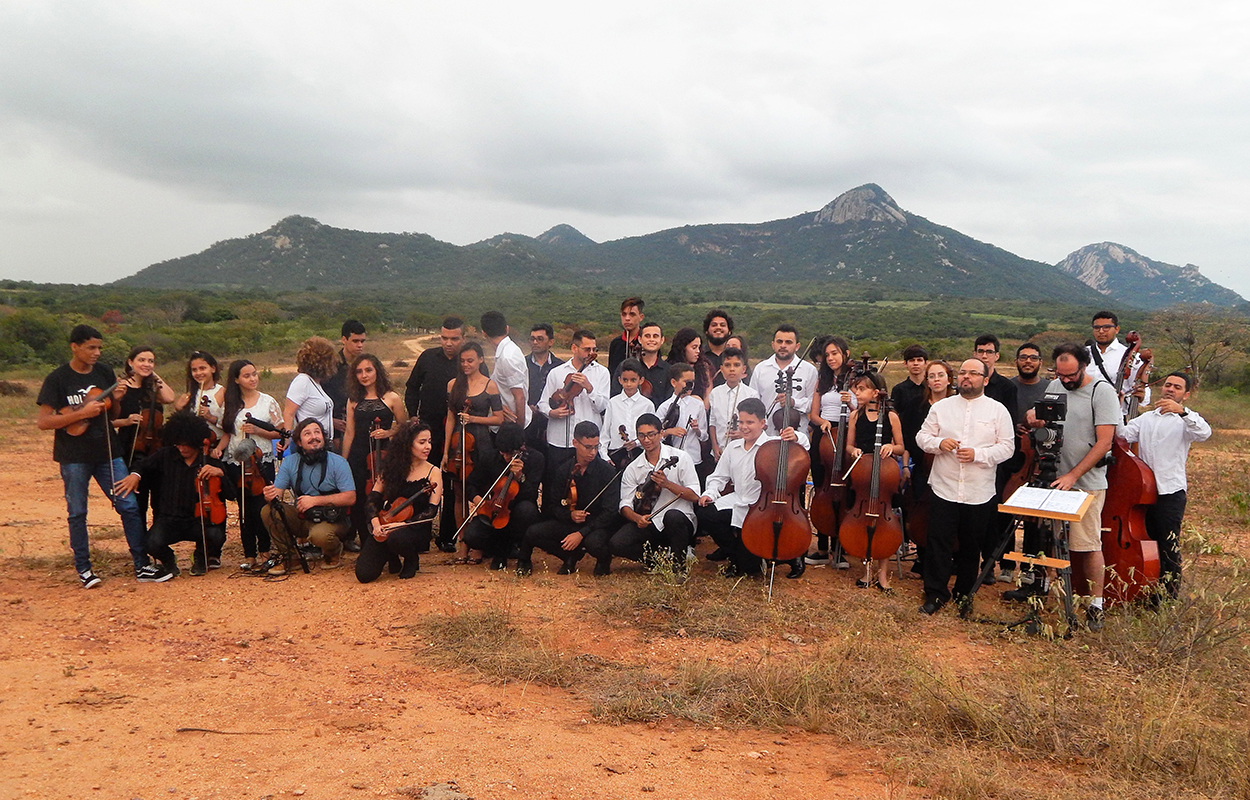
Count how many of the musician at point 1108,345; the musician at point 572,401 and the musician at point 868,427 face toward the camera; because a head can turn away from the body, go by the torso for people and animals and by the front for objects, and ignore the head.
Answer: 3

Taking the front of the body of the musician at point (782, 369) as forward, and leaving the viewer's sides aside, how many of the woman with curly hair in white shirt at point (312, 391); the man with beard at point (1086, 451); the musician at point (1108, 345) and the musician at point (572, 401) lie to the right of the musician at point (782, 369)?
2

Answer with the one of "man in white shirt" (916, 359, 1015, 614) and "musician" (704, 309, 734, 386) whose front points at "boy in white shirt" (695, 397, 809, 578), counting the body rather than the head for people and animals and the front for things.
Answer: the musician

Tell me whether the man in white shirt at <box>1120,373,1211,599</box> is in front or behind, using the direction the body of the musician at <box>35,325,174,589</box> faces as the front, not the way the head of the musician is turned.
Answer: in front

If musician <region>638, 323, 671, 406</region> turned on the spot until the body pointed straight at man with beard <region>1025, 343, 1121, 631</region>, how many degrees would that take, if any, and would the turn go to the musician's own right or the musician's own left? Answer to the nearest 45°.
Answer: approximately 45° to the musician's own left
